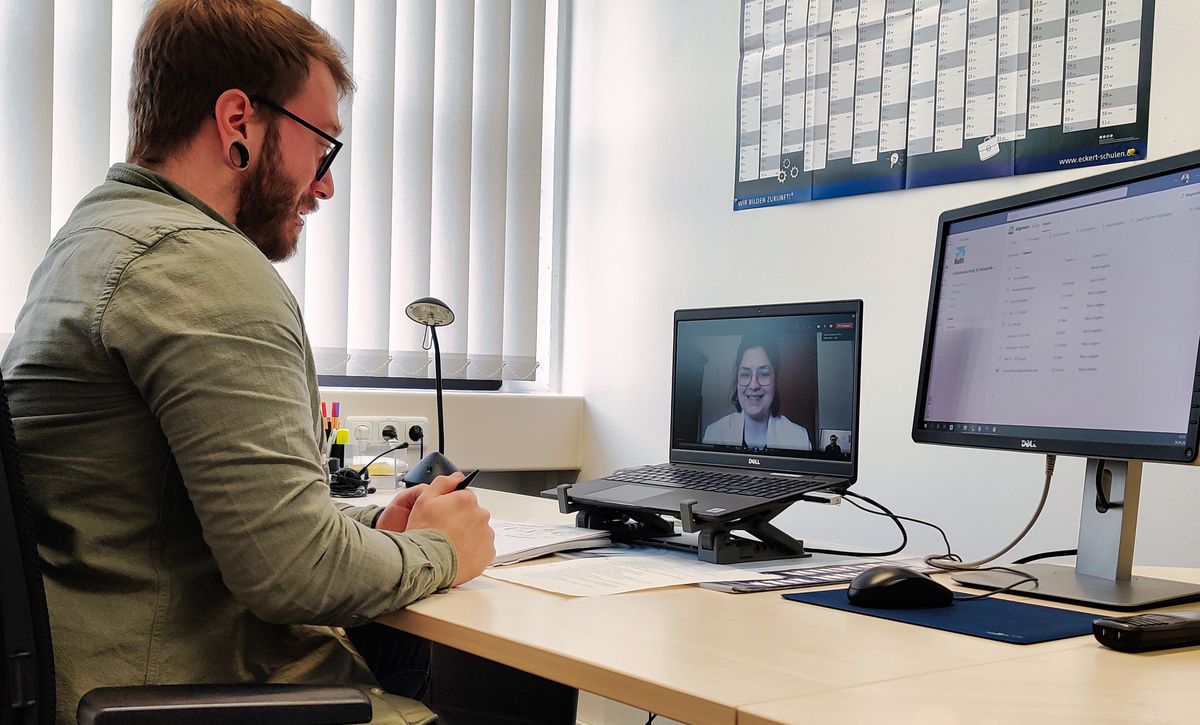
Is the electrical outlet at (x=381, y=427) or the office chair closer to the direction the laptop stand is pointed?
the office chair

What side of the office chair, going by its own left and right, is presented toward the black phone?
front

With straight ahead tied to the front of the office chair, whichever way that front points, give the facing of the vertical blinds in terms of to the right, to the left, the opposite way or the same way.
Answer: to the right

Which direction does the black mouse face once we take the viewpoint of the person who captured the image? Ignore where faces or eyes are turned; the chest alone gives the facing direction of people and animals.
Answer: facing to the right of the viewer

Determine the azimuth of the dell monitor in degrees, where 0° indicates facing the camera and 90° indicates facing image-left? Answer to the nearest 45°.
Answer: approximately 45°

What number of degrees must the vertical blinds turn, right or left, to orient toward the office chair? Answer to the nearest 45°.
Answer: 0° — it already faces it

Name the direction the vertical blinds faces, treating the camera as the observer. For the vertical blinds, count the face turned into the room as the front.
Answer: facing the viewer

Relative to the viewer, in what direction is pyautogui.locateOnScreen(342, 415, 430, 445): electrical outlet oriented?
toward the camera

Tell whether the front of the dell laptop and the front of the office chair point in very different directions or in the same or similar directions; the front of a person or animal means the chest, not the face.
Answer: very different directions

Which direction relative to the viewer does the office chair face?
to the viewer's right

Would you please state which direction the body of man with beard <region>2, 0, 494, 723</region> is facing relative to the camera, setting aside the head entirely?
to the viewer's right

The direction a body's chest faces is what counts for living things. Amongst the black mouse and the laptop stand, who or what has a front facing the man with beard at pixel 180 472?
the laptop stand

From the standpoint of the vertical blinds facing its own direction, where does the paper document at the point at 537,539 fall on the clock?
The paper document is roughly at 12 o'clock from the vertical blinds.

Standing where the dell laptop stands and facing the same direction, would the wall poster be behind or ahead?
behind

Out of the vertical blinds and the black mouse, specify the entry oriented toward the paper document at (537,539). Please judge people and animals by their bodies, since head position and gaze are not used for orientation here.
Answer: the vertical blinds

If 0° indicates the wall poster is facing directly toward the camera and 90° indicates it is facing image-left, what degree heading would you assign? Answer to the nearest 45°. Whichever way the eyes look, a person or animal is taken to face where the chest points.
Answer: approximately 45°

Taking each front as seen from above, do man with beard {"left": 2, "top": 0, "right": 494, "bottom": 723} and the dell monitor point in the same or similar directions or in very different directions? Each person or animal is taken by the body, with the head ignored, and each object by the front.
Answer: very different directions

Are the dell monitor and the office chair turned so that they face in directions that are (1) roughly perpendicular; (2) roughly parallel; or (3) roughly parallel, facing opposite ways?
roughly parallel, facing opposite ways

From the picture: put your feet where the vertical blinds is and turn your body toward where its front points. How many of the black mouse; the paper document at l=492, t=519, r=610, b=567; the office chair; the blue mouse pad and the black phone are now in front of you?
5

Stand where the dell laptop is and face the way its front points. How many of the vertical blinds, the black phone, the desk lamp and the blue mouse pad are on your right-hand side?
2
